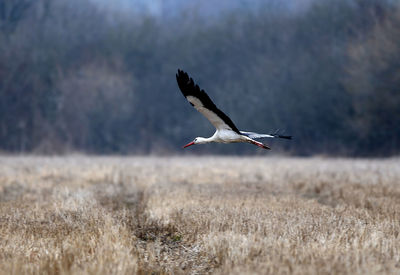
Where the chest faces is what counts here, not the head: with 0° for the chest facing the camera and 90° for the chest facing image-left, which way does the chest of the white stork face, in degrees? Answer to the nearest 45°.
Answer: approximately 90°
